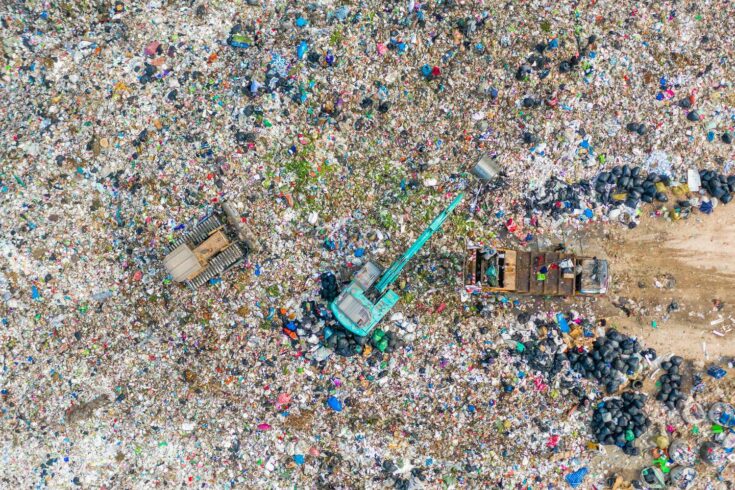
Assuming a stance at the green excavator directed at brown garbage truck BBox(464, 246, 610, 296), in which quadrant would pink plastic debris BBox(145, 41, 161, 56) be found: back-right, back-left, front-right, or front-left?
back-left

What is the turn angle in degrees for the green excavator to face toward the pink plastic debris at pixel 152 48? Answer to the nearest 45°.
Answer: approximately 45° to its left

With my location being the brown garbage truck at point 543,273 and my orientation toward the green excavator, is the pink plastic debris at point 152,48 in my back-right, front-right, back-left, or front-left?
front-right

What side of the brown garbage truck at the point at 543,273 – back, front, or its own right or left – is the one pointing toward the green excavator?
back

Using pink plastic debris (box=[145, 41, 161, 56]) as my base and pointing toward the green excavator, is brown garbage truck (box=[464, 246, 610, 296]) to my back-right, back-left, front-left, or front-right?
front-left

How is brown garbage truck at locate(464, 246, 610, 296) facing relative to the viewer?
to the viewer's right

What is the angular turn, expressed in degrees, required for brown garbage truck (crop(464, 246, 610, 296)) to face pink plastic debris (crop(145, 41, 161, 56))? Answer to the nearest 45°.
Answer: approximately 135° to its left

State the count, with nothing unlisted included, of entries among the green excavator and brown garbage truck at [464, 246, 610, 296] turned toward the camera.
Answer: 0

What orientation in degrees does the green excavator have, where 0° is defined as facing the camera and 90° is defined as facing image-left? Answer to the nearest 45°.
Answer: approximately 225°

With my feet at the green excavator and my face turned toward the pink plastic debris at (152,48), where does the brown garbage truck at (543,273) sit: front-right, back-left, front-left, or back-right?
back-right
